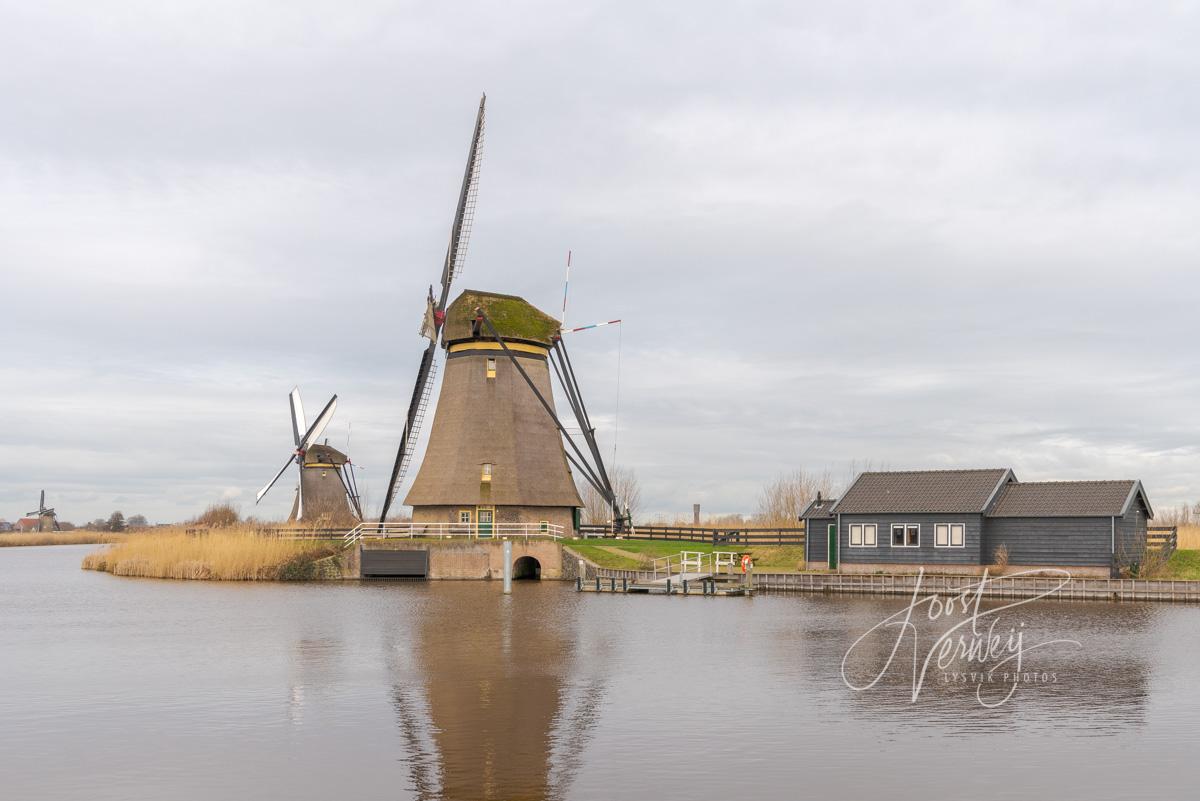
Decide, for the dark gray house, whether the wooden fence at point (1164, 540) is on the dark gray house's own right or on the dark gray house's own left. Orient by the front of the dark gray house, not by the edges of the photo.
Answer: on the dark gray house's own left

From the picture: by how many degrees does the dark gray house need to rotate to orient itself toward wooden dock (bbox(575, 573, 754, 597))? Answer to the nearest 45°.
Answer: approximately 90° to its right

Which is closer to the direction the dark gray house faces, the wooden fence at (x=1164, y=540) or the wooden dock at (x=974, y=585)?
the wooden dock

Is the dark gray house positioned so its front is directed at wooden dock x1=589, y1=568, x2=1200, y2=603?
yes

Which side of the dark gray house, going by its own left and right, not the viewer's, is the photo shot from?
front

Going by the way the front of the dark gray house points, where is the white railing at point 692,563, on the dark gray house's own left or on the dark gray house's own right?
on the dark gray house's own right

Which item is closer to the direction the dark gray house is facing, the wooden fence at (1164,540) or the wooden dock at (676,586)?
the wooden dock
